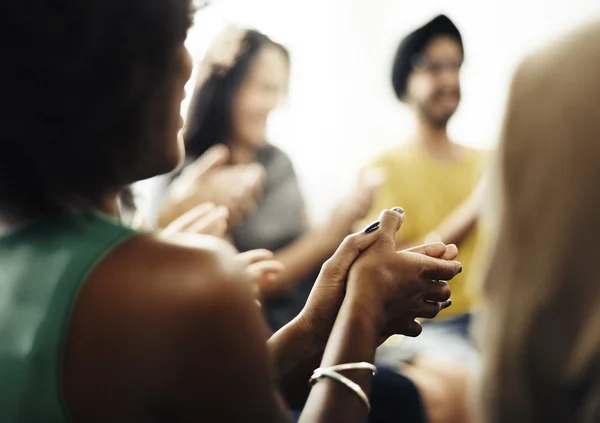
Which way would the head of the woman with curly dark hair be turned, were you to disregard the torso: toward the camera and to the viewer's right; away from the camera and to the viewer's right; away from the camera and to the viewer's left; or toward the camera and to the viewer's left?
away from the camera and to the viewer's right

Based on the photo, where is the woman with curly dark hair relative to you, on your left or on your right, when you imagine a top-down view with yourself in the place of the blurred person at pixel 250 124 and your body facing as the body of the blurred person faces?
on your right

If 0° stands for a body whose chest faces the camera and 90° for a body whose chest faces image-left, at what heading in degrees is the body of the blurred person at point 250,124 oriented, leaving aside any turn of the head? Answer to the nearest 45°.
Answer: approximately 315°

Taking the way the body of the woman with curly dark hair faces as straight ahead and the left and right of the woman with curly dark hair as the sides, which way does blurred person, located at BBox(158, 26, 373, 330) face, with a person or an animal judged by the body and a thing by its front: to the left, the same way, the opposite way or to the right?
to the right

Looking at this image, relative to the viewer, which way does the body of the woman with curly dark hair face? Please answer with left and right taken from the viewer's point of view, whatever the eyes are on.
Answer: facing away from the viewer and to the right of the viewer
